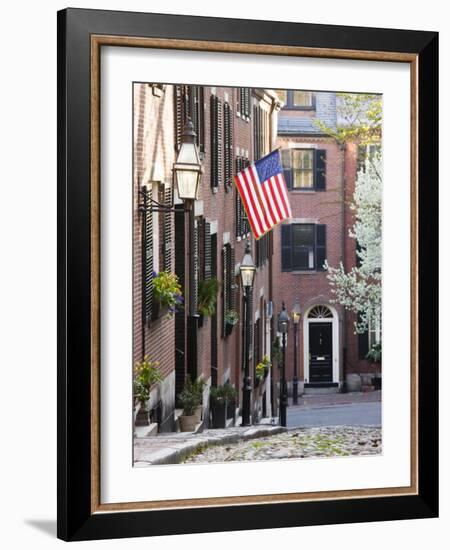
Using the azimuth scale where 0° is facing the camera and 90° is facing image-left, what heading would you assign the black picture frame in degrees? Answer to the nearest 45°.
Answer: approximately 315°
